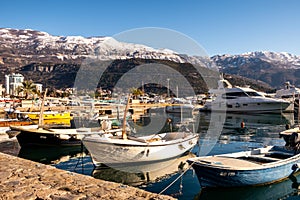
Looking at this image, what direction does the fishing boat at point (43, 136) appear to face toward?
to the viewer's left

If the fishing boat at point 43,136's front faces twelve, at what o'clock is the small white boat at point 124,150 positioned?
The small white boat is roughly at 8 o'clock from the fishing boat.
